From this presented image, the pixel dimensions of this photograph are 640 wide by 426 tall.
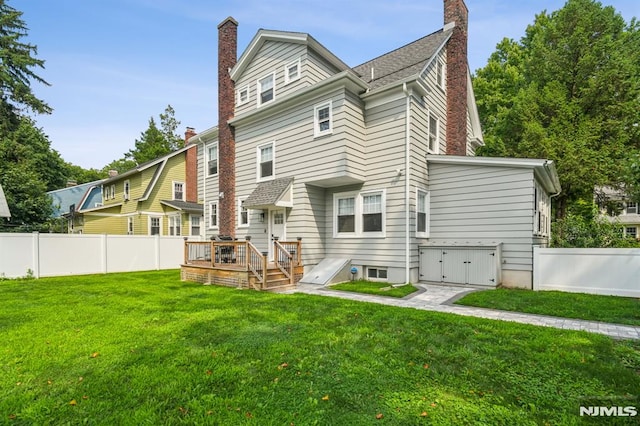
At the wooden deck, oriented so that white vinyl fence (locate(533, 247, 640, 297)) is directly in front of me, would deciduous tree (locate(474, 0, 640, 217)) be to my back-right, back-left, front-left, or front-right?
front-left

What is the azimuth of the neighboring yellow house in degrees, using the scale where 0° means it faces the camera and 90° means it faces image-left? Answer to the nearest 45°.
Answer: approximately 225°

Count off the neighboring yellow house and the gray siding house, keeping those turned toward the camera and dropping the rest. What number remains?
0

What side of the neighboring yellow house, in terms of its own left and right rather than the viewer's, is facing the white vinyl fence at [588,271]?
right

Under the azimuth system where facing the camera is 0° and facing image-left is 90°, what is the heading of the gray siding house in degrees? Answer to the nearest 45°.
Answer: approximately 225°

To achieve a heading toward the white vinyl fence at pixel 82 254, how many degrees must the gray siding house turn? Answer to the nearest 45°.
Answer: approximately 135° to its left

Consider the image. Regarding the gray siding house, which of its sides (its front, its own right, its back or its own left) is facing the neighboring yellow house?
left

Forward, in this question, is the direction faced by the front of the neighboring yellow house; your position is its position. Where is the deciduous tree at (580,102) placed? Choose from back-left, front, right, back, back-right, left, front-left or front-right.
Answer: right
